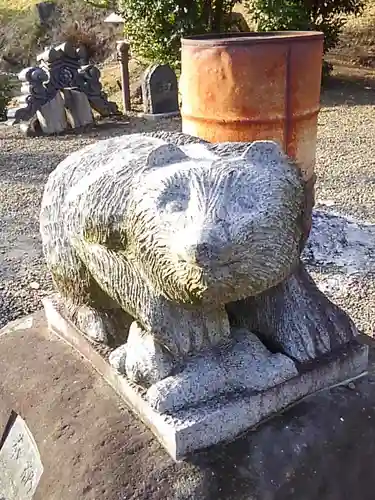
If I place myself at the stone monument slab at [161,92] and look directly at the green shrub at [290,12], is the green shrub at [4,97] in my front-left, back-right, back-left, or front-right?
back-left

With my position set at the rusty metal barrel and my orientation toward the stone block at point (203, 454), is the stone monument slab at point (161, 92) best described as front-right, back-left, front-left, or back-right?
back-right

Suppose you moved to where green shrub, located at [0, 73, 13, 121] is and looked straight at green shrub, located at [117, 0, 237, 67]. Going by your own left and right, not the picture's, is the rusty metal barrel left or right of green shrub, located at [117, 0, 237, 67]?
right

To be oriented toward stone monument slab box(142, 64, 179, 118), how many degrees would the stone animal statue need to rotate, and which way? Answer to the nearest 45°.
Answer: approximately 135° to its left

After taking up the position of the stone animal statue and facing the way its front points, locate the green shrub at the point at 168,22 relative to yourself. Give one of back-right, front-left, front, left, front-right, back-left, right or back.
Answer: back-left

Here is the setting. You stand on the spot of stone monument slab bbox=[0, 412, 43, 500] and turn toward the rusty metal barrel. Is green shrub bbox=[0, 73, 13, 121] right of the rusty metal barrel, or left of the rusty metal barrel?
left

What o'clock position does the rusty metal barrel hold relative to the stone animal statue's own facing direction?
The rusty metal barrel is roughly at 8 o'clock from the stone animal statue.

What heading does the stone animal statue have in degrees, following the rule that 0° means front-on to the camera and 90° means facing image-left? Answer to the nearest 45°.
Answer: approximately 315°

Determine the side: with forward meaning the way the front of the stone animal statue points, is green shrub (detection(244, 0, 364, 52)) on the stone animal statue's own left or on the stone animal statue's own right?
on the stone animal statue's own left
